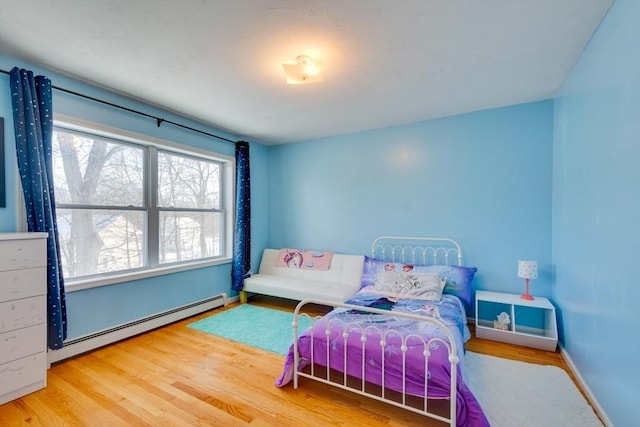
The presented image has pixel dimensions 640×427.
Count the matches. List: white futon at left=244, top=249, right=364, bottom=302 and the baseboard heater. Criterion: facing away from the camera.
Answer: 0

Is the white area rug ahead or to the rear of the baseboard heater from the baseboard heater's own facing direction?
ahead

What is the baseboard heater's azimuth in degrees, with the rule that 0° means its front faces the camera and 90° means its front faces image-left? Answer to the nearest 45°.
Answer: approximately 315°

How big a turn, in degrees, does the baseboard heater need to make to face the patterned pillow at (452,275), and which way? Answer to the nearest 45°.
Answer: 0° — it already faces it

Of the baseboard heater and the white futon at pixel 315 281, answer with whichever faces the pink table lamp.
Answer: the baseboard heater

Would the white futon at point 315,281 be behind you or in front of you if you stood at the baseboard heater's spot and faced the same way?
in front

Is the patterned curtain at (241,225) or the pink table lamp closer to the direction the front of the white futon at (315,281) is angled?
the patterned curtain

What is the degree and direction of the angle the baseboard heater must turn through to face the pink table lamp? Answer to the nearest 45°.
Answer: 0° — it already faces it

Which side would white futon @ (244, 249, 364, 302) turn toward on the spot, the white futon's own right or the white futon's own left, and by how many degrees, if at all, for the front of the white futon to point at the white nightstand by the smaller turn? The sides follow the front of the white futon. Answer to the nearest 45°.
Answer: approximately 90° to the white futon's own left

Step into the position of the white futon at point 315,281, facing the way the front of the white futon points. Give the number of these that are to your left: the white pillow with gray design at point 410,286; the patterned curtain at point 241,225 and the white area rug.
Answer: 2

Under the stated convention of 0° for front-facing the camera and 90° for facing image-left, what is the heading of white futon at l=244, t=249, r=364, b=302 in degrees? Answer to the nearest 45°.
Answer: approximately 45°
